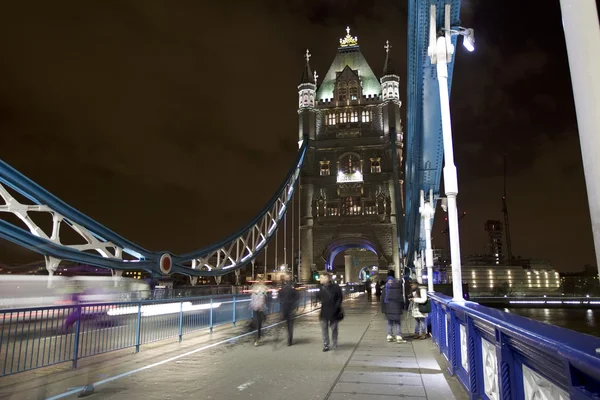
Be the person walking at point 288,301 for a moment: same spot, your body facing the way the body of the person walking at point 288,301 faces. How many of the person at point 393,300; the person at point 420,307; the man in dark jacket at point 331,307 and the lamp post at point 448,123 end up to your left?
0

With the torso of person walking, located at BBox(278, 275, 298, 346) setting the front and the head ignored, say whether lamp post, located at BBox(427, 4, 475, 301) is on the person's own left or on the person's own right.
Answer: on the person's own right

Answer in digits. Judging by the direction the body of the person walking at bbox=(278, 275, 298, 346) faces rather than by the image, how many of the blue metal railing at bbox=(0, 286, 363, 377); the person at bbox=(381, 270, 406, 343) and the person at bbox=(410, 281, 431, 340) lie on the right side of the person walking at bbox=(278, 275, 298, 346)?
2

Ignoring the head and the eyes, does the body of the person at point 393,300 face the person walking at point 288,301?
no

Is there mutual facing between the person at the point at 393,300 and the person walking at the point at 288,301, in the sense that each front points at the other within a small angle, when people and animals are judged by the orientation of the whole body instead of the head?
no

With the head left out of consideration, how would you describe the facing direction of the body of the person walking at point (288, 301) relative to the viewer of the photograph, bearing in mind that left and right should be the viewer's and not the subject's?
facing away from the viewer

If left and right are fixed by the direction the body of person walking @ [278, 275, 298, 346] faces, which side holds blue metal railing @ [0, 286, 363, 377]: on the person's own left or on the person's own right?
on the person's own left
